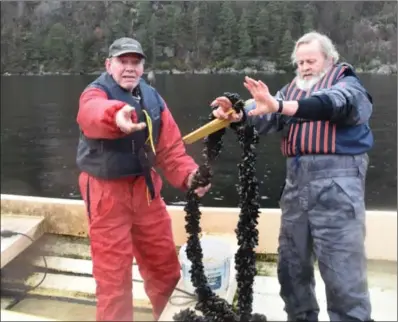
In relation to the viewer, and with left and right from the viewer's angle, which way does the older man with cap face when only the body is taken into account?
facing the viewer and to the right of the viewer

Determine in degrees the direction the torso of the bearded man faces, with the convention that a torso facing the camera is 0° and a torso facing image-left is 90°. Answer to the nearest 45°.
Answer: approximately 45°

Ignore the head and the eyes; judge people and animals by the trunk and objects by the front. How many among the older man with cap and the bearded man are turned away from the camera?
0

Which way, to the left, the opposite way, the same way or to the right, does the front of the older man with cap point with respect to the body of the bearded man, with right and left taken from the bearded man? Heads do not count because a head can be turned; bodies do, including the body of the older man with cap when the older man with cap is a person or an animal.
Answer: to the left

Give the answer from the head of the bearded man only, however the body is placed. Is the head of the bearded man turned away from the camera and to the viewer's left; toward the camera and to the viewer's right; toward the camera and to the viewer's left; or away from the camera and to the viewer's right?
toward the camera and to the viewer's left
